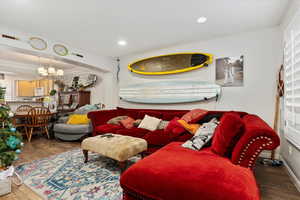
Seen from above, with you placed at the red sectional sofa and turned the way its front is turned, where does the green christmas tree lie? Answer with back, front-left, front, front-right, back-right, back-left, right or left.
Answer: front-right

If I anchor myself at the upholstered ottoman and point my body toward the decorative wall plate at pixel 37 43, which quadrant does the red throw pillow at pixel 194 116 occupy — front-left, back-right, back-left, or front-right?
back-right

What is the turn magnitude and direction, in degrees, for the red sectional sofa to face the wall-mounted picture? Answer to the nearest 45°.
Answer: approximately 135° to its right

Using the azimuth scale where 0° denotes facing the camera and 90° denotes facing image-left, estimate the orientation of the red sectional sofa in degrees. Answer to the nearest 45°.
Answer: approximately 45°

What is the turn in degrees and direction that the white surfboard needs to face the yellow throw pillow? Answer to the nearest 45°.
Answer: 0° — it already faces it
